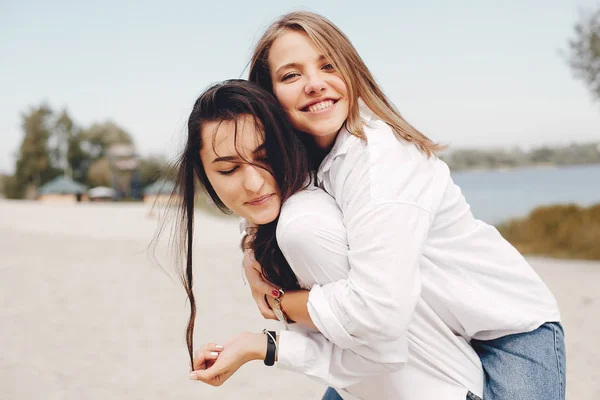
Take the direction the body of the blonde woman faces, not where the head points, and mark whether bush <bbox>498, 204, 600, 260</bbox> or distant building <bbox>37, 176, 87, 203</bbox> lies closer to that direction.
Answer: the distant building

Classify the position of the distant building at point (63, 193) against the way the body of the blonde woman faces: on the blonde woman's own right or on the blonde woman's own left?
on the blonde woman's own right

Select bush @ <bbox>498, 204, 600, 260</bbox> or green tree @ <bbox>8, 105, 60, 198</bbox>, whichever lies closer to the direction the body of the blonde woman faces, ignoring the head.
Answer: the green tree

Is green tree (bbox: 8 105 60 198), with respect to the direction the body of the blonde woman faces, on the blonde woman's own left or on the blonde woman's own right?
on the blonde woman's own right

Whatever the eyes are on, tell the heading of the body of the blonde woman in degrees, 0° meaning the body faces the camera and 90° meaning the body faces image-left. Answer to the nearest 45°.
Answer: approximately 90°

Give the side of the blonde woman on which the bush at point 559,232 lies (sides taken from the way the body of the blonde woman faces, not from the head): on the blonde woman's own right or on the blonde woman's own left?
on the blonde woman's own right

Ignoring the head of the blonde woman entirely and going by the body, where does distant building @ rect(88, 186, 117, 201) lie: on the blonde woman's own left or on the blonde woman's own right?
on the blonde woman's own right

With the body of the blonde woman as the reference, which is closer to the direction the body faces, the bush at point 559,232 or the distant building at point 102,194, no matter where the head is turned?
the distant building
